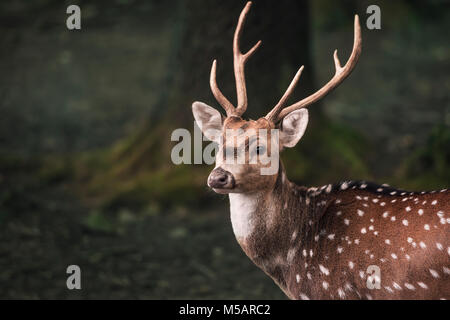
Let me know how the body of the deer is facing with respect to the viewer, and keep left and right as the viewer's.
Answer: facing to the left of the viewer

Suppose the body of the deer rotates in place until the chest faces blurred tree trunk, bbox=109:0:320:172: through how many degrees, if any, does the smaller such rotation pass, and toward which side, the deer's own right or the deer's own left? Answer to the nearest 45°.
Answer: approximately 90° to the deer's own right
